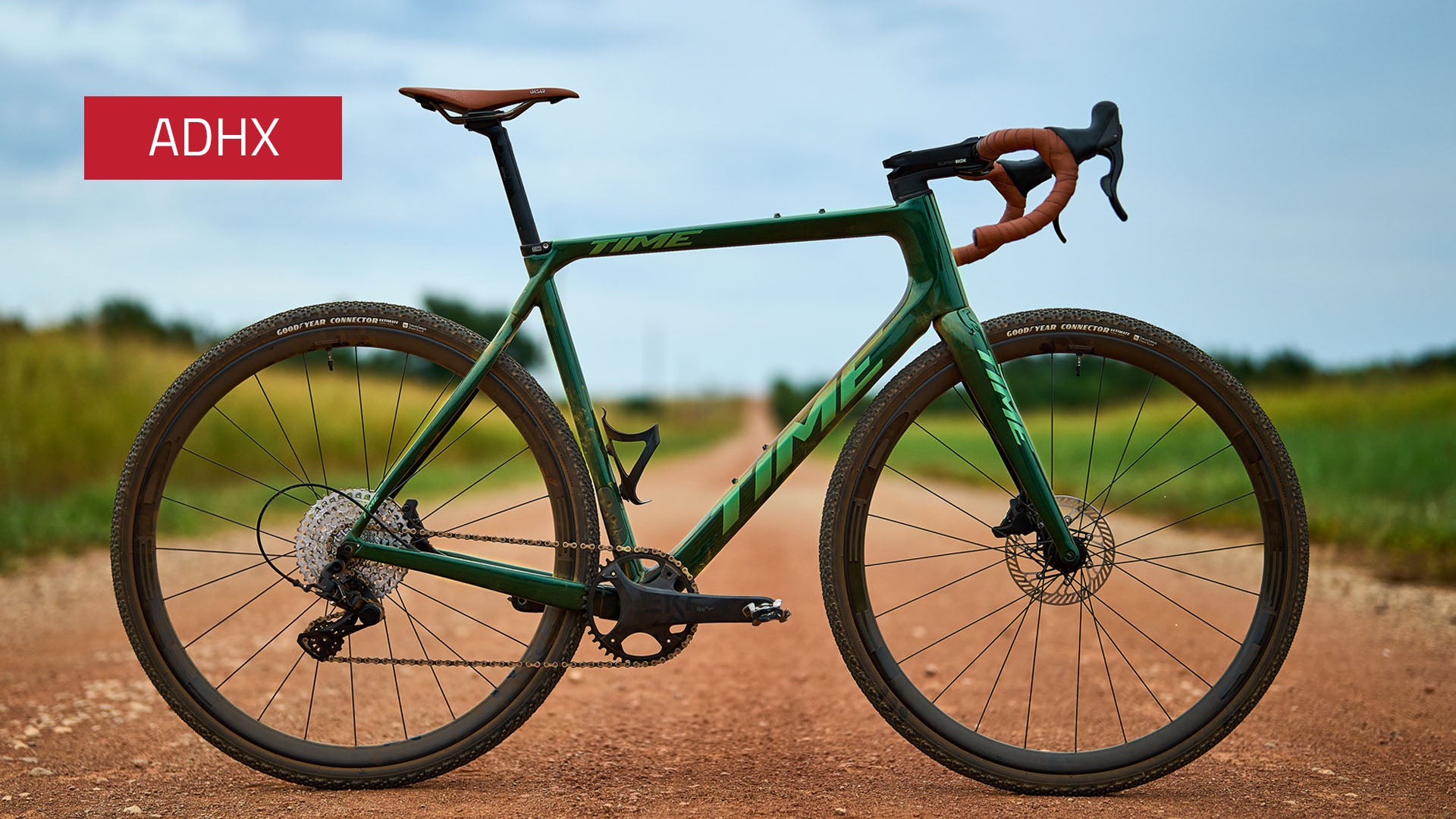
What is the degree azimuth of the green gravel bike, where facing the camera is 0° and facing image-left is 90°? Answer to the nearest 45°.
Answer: approximately 270°

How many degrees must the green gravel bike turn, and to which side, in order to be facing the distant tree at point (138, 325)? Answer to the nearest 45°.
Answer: approximately 135° to its left
